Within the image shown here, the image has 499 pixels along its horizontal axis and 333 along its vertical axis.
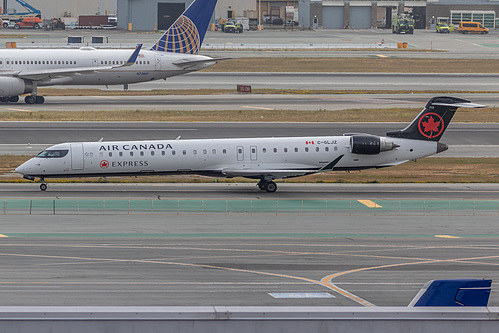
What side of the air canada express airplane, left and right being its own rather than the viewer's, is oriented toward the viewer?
left

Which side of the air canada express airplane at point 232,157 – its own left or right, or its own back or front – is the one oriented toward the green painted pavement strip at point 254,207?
left
